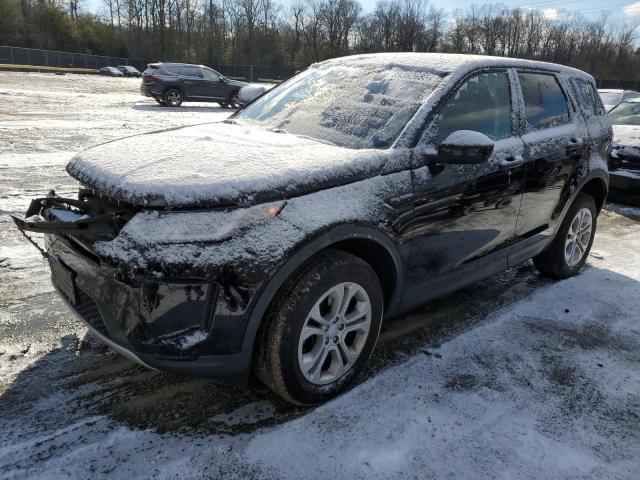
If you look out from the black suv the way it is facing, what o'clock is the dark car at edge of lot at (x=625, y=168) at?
The dark car at edge of lot is roughly at 6 o'clock from the black suv.

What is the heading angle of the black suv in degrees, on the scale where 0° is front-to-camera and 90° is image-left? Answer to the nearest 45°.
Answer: approximately 45°

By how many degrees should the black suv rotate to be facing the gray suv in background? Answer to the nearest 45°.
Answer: approximately 135° to its right
